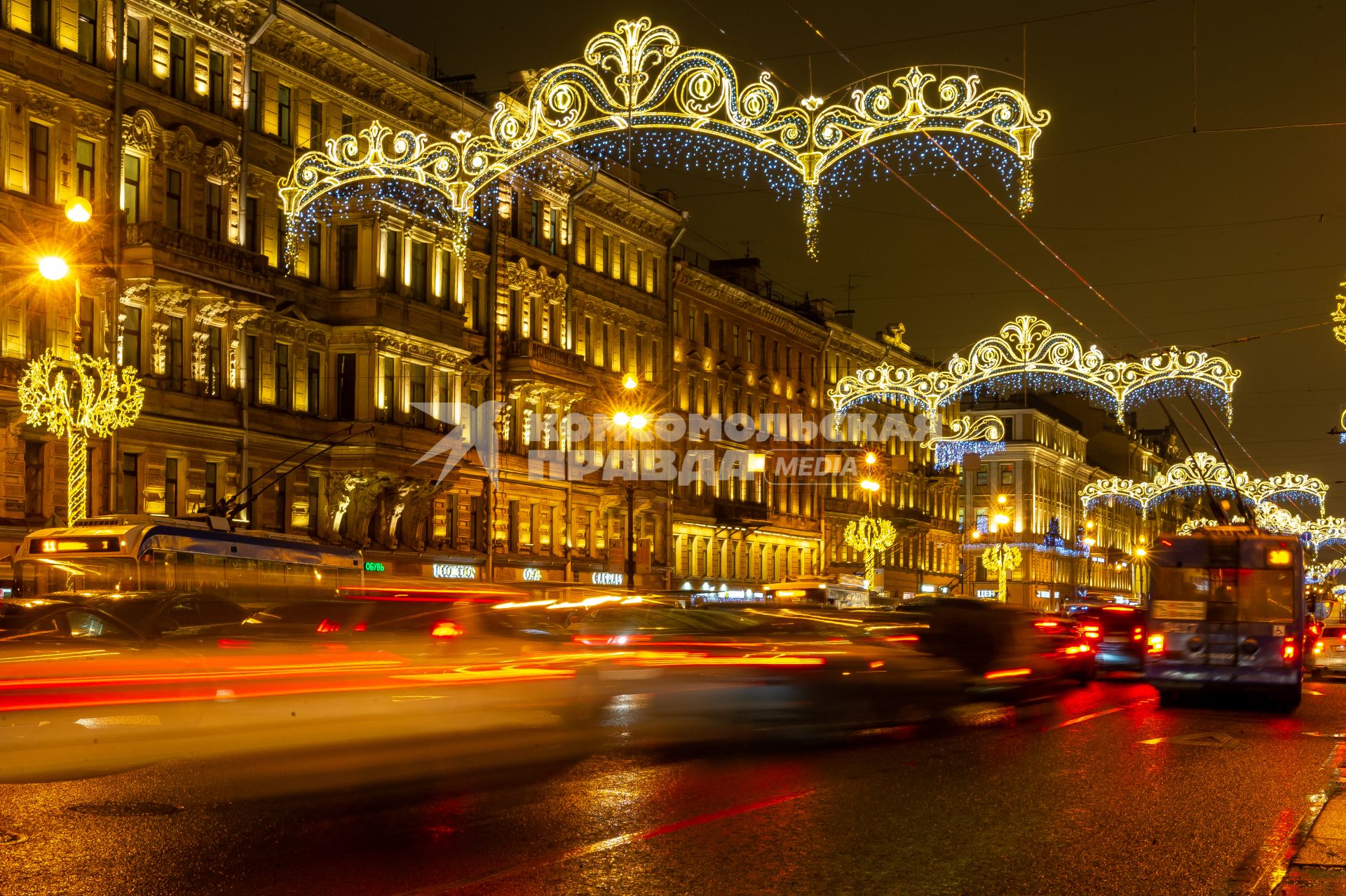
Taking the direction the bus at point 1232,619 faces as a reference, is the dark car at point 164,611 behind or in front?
behind

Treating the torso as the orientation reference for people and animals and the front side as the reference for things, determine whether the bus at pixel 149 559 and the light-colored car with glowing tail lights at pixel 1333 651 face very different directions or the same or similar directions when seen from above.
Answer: very different directions

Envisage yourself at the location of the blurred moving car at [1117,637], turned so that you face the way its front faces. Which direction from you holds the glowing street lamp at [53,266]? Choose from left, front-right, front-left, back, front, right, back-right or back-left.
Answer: back-left

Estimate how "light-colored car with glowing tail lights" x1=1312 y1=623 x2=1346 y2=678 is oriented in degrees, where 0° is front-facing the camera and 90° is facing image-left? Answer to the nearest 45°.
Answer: approximately 180°

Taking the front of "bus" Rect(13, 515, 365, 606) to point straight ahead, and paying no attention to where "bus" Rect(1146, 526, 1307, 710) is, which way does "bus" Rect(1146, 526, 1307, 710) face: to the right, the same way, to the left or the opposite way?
the opposite way

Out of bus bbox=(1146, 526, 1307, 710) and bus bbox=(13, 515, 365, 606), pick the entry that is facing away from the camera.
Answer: bus bbox=(1146, 526, 1307, 710)

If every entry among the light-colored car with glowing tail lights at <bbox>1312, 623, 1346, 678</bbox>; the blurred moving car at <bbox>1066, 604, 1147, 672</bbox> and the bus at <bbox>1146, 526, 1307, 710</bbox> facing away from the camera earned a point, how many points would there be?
3

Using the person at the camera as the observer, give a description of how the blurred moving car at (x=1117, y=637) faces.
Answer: facing away from the viewer

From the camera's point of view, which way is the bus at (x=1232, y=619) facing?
away from the camera

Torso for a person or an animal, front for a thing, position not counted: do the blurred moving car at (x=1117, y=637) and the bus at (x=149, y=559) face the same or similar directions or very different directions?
very different directions
